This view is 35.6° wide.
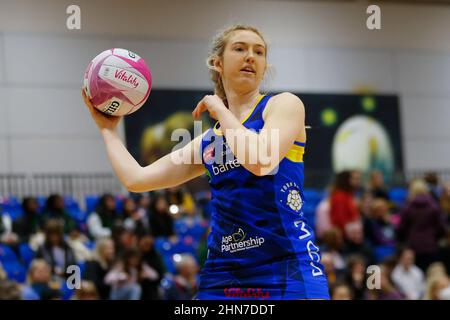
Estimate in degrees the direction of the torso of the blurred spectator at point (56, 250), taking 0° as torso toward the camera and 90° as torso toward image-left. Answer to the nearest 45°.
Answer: approximately 0°

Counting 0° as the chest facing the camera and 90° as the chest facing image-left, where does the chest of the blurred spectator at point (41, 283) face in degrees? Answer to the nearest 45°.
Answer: approximately 0°

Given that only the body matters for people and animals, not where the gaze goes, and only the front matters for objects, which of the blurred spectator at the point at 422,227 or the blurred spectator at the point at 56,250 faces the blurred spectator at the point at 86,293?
the blurred spectator at the point at 56,250

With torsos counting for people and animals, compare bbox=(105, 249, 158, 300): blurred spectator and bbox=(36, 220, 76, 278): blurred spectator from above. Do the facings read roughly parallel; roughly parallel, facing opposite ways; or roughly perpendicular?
roughly parallel

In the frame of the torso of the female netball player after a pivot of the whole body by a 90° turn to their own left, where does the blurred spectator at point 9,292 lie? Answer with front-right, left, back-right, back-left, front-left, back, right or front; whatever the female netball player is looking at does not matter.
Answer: back

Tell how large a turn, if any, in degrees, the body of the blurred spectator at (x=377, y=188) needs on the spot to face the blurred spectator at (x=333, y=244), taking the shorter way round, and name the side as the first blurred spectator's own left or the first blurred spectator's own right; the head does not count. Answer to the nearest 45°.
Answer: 0° — they already face them

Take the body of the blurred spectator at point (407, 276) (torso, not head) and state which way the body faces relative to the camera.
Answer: toward the camera

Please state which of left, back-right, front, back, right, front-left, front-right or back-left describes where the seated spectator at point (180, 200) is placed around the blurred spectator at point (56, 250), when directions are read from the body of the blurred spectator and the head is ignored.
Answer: back-left

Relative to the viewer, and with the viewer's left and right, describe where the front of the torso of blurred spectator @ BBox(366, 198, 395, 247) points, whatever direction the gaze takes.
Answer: facing the viewer

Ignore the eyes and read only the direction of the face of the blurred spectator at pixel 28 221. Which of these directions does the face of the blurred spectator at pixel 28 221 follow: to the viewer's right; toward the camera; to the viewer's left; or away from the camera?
toward the camera

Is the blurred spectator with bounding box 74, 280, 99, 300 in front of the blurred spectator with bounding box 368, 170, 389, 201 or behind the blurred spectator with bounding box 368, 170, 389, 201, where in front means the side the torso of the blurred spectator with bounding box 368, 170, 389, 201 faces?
in front

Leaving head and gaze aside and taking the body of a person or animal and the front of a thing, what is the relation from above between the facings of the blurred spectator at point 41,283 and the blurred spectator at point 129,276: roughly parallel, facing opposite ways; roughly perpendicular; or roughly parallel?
roughly parallel

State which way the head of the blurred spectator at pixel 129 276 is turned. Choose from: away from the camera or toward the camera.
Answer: toward the camera

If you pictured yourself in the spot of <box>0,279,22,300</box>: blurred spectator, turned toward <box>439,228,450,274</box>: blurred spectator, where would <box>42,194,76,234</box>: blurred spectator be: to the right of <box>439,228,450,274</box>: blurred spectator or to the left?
left

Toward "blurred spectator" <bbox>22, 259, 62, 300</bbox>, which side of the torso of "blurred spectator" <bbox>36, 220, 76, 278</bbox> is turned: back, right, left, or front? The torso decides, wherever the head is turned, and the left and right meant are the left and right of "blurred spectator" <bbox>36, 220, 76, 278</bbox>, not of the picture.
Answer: front

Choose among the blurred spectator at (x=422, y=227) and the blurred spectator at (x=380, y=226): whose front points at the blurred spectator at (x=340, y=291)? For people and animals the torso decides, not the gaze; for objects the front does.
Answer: the blurred spectator at (x=380, y=226)
